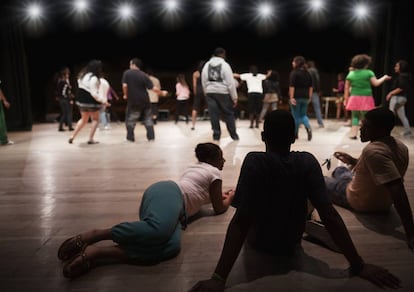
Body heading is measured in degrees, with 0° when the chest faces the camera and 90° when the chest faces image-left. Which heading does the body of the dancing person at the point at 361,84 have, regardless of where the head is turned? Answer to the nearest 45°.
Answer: approximately 180°

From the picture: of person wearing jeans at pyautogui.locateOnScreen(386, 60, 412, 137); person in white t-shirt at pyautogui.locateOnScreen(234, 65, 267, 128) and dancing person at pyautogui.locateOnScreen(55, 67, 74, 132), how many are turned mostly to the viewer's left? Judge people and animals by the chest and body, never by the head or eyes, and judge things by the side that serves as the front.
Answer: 1

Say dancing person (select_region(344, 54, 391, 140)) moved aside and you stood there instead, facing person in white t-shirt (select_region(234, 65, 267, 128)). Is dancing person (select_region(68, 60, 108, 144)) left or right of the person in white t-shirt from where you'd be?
left

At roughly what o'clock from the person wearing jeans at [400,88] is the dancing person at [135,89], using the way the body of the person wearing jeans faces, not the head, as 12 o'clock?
The dancing person is roughly at 11 o'clock from the person wearing jeans.

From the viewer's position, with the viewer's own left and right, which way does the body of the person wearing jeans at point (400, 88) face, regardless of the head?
facing to the left of the viewer
